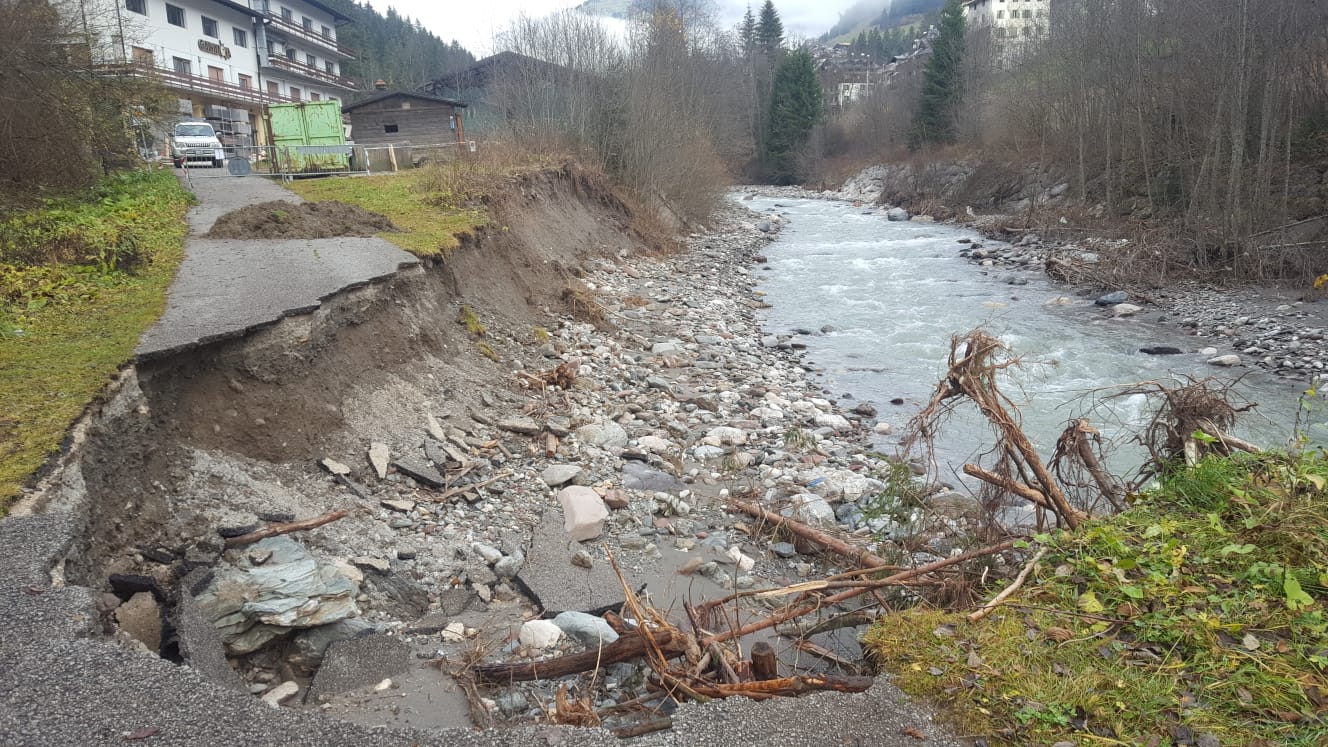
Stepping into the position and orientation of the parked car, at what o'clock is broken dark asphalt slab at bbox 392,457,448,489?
The broken dark asphalt slab is roughly at 12 o'clock from the parked car.

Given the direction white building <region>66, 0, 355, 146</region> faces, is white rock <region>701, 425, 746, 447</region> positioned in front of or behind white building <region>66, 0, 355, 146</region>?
in front

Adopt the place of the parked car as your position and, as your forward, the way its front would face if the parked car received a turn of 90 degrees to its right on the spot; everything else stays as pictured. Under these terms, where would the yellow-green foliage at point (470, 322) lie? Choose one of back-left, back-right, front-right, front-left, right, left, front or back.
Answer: left

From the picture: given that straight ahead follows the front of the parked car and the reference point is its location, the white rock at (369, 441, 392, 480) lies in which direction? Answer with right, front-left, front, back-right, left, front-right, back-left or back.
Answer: front

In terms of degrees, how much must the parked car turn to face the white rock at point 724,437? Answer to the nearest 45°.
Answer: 0° — it already faces it

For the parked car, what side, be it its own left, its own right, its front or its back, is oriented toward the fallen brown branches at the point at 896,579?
front

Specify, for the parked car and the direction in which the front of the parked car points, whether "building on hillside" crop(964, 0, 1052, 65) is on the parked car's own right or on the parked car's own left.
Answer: on the parked car's own left

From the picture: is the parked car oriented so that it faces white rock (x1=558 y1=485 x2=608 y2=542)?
yes

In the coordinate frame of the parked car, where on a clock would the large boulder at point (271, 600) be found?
The large boulder is roughly at 12 o'clock from the parked car.

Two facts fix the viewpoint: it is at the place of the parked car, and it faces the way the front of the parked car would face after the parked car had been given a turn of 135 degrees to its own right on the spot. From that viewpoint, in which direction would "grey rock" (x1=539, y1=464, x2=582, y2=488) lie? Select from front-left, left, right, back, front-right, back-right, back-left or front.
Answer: back-left

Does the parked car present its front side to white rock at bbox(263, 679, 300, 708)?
yes

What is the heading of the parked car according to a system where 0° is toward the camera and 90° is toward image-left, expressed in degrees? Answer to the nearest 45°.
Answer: approximately 0°

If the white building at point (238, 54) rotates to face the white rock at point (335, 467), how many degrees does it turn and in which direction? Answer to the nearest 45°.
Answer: approximately 45° to its right

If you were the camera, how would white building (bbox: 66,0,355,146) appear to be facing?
facing the viewer and to the right of the viewer

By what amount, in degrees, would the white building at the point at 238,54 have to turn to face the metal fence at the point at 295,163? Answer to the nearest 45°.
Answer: approximately 45° to its right

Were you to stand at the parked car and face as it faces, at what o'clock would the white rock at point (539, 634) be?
The white rock is roughly at 12 o'clock from the parked car.

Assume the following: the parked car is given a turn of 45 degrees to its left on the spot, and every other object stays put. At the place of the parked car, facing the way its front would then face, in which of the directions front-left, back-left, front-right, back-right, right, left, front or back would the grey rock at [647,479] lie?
front-right
